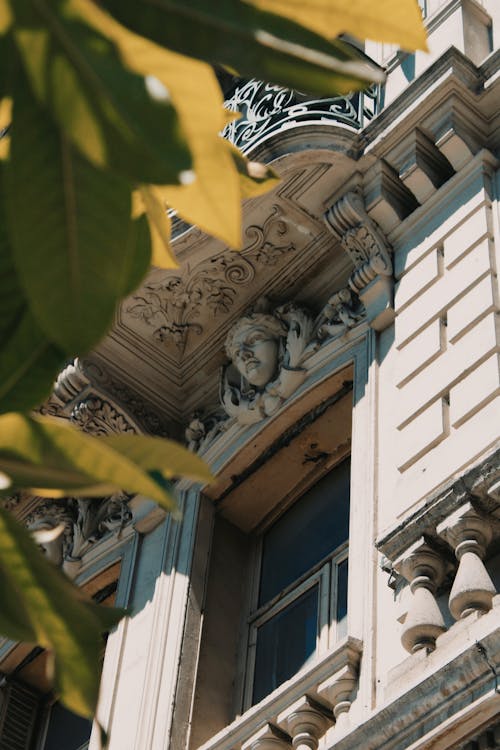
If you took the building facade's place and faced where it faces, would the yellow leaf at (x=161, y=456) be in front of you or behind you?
in front

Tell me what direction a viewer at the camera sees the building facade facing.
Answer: facing the viewer and to the left of the viewer

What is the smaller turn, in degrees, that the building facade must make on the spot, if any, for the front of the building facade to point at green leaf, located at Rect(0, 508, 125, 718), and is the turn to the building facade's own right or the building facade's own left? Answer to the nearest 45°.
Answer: approximately 45° to the building facade's own left

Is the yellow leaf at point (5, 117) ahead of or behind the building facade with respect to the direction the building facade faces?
ahead
